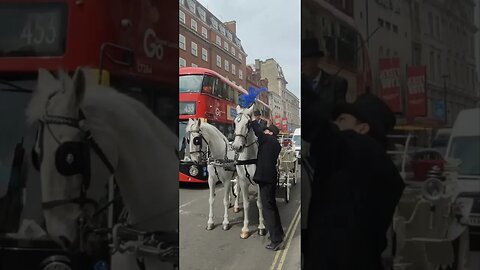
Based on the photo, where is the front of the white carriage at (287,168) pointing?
toward the camera

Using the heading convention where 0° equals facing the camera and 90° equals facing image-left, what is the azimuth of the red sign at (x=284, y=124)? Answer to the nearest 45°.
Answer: approximately 0°

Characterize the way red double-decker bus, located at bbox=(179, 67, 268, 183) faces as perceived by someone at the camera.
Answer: facing the viewer and to the left of the viewer
